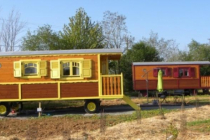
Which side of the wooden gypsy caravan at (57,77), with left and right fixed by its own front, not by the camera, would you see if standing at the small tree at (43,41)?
left

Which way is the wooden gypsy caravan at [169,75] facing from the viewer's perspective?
to the viewer's right

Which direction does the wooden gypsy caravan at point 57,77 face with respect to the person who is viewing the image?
facing to the right of the viewer

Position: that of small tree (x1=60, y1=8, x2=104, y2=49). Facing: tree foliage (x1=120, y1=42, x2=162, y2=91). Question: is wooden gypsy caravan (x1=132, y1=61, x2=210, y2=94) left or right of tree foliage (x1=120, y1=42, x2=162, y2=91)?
right

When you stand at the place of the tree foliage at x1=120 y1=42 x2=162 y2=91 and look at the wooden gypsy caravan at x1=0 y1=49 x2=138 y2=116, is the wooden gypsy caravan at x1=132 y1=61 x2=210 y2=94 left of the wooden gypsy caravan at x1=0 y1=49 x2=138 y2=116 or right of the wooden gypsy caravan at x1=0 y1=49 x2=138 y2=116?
left

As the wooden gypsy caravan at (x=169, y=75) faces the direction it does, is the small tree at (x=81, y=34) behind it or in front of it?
behind

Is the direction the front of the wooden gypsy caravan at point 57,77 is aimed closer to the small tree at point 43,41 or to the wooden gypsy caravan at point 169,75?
the wooden gypsy caravan

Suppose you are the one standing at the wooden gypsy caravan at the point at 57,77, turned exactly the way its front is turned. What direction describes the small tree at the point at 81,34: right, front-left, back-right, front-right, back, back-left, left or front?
left
